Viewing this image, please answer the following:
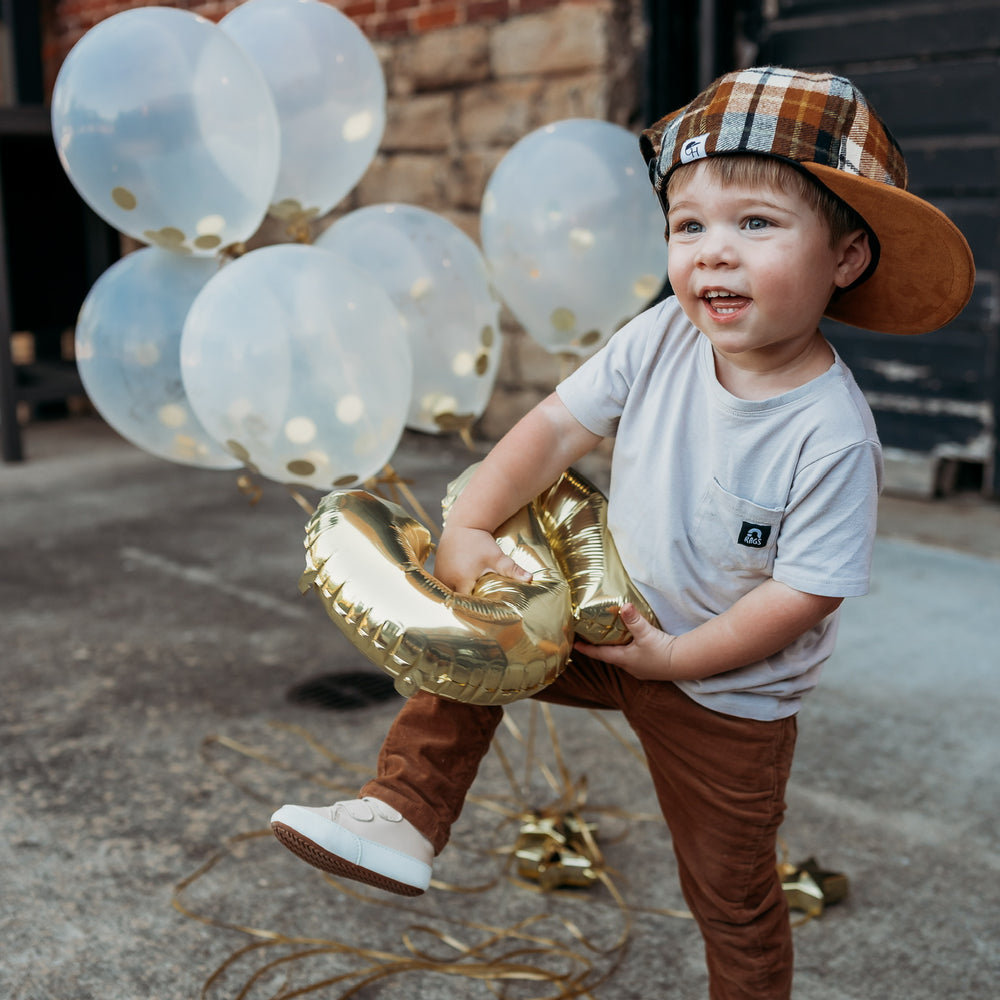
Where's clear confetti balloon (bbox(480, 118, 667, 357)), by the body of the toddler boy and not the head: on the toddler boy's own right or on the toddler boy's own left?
on the toddler boy's own right

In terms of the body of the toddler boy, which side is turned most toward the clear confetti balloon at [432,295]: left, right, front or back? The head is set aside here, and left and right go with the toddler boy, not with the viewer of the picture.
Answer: right

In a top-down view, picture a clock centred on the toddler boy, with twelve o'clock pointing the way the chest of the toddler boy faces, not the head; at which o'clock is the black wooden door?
The black wooden door is roughly at 5 o'clock from the toddler boy.

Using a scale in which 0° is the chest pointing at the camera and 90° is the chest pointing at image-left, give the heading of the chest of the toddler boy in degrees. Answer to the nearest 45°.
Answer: approximately 45°

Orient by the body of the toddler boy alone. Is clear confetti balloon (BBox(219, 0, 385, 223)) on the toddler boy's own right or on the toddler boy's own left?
on the toddler boy's own right
